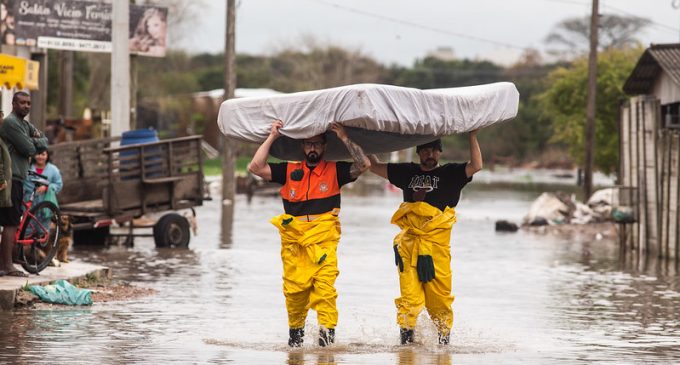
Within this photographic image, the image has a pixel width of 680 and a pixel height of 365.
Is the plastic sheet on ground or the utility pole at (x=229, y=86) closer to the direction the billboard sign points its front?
the plastic sheet on ground

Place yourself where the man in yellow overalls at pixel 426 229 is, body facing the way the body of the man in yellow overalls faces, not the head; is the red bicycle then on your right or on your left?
on your right

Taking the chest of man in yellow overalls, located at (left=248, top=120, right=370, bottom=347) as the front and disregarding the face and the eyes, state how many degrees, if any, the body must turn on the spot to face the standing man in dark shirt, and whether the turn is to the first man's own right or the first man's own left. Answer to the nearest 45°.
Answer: approximately 135° to the first man's own right

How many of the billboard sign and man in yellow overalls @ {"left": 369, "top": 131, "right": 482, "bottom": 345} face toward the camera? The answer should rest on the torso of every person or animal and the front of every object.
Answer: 2

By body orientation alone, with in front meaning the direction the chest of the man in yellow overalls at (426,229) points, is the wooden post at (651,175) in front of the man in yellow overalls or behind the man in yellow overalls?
behind

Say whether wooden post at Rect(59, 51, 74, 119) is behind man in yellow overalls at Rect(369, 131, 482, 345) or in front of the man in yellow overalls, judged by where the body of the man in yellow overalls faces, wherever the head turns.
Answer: behind

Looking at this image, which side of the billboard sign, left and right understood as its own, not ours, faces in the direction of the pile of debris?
left

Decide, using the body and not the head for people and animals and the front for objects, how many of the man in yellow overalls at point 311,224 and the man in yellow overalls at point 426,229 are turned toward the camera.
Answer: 2

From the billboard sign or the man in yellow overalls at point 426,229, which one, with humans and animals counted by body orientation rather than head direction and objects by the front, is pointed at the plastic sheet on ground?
the billboard sign
